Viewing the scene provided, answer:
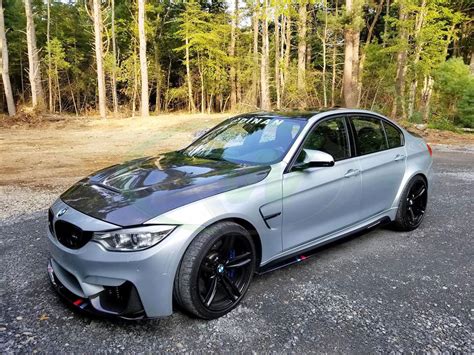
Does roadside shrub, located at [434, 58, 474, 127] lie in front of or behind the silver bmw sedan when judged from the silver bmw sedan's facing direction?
behind

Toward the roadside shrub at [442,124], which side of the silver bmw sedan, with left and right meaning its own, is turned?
back

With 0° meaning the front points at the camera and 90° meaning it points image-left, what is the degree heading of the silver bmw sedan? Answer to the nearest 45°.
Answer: approximately 45°

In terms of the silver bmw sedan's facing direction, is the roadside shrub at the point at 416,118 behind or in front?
behind
